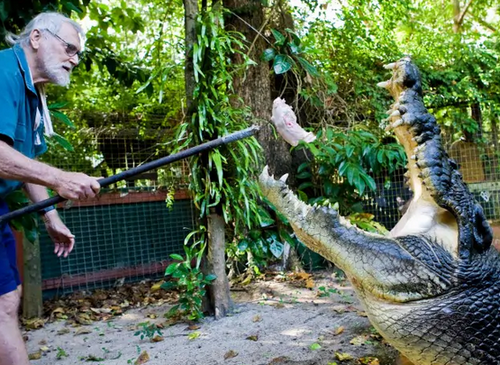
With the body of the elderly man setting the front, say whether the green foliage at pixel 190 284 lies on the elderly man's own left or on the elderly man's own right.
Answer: on the elderly man's own left

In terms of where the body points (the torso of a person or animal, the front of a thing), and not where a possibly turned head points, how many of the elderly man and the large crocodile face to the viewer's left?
1

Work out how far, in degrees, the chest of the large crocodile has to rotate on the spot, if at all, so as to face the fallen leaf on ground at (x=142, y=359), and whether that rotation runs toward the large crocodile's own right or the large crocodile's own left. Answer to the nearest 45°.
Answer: approximately 45° to the large crocodile's own right

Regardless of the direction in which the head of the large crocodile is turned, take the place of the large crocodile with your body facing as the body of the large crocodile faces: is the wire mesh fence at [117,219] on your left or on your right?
on your right

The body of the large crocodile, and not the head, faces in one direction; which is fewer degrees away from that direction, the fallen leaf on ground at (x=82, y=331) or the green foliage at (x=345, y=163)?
the fallen leaf on ground

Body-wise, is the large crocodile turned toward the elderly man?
yes

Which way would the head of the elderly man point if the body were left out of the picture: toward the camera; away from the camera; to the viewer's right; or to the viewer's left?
to the viewer's right

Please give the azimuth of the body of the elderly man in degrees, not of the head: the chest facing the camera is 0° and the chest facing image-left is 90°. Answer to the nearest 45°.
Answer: approximately 270°

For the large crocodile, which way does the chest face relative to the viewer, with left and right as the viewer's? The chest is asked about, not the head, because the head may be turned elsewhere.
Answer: facing to the left of the viewer
